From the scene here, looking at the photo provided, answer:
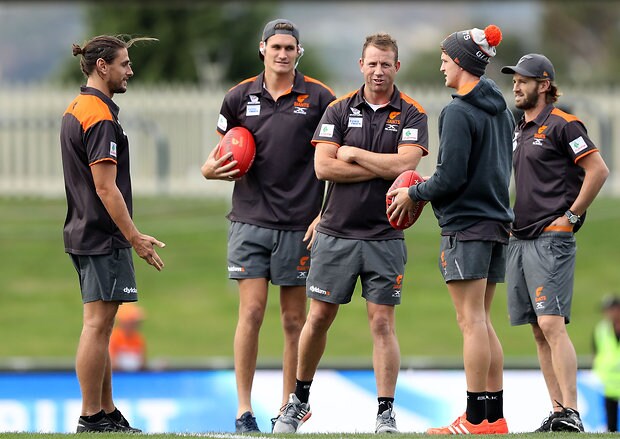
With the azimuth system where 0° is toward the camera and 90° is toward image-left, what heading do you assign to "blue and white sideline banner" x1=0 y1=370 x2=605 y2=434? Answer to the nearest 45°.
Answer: approximately 0°

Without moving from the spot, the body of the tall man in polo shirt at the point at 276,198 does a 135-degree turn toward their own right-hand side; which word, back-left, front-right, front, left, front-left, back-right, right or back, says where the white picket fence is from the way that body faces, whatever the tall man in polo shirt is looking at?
front-right

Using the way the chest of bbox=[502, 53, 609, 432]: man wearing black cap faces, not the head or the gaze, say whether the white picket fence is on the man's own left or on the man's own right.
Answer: on the man's own right

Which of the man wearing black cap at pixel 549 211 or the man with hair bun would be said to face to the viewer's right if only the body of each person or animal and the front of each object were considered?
the man with hair bun

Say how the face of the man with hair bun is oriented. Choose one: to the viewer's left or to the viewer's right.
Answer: to the viewer's right

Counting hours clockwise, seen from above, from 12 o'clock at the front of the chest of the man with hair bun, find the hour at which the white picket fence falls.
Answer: The white picket fence is roughly at 9 o'clock from the man with hair bun.

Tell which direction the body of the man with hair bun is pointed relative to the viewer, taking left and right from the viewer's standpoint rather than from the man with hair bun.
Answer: facing to the right of the viewer

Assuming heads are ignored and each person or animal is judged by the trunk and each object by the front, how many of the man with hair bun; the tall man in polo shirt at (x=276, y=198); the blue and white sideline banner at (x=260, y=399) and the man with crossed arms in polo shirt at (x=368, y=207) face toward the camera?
3

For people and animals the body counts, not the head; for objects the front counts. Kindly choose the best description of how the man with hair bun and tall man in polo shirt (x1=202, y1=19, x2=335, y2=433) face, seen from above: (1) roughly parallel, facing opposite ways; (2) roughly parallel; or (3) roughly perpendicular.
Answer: roughly perpendicular

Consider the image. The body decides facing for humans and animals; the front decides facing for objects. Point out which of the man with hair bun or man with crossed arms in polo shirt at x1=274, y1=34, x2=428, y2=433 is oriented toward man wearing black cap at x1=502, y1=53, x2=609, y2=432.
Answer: the man with hair bun
